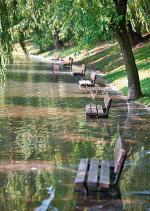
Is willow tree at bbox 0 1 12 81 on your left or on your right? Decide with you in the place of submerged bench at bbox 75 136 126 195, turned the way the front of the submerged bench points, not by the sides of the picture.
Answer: on your right

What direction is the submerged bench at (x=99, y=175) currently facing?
to the viewer's left

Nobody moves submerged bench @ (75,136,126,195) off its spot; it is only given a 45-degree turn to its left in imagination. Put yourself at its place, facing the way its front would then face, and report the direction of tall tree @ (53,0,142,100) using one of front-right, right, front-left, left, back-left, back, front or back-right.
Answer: back-right

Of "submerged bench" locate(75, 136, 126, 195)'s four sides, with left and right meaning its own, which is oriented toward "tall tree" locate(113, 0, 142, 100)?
right
